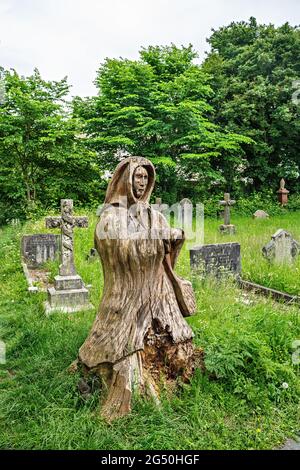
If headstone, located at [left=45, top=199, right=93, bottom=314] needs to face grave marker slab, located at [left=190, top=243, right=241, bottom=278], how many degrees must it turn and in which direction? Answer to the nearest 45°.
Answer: approximately 90° to its left

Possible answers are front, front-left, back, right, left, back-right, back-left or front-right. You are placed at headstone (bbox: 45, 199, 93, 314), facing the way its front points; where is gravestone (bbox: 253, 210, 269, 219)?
back-left

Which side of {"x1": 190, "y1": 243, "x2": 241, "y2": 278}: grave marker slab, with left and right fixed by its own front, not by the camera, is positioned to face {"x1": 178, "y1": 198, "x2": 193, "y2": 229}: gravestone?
back

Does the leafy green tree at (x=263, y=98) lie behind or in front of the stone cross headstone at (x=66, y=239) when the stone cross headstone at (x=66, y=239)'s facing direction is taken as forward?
behind

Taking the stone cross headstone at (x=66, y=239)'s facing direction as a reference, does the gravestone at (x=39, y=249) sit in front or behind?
behind

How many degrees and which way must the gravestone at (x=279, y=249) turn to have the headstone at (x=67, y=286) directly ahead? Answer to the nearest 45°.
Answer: approximately 45° to its right

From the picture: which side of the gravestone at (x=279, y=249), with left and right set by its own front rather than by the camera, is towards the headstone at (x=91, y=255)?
right

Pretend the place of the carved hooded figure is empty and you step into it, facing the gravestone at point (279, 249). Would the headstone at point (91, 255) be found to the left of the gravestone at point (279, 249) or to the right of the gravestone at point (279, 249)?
left

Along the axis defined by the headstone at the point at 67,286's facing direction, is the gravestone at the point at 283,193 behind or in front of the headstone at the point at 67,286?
behind
